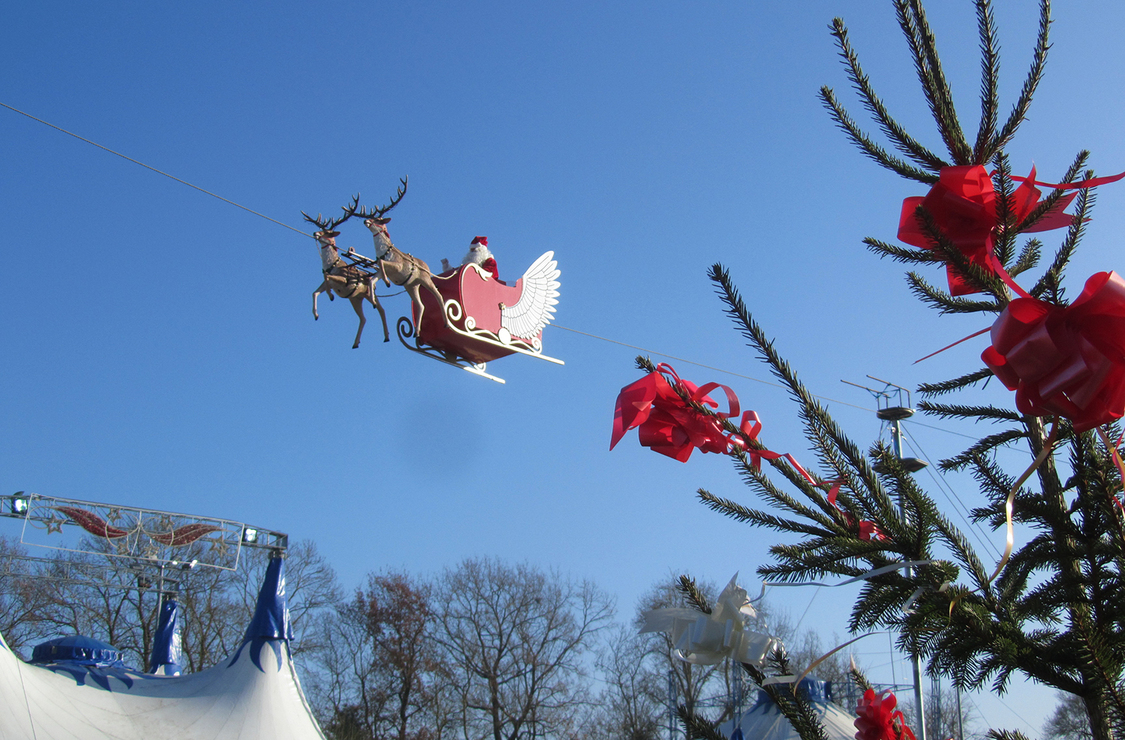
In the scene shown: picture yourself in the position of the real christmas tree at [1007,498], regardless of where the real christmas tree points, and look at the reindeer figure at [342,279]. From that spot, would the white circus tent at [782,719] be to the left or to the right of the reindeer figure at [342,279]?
right

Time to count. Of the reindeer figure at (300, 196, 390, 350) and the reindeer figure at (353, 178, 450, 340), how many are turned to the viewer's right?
0

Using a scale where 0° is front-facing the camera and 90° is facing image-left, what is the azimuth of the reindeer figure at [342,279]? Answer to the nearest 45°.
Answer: approximately 45°

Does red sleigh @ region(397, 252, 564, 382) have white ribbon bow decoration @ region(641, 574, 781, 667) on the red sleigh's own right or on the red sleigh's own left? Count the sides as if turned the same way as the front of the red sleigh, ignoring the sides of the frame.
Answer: on the red sleigh's own left

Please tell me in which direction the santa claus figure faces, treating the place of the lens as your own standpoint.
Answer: facing the viewer and to the left of the viewer
